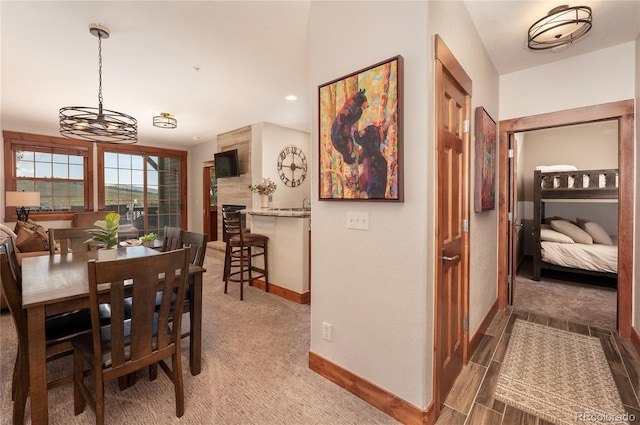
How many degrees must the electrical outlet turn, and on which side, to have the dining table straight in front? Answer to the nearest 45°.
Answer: approximately 45° to its right

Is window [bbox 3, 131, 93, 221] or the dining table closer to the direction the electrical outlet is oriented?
the dining table

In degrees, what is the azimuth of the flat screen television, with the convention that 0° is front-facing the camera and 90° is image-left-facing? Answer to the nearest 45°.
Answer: approximately 45°

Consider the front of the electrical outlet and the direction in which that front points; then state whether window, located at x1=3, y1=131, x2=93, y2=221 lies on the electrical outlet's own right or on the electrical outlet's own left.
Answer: on the electrical outlet's own right

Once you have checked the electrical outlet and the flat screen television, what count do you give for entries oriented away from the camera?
0

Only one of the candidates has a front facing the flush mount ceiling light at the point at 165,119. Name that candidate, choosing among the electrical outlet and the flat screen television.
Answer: the flat screen television

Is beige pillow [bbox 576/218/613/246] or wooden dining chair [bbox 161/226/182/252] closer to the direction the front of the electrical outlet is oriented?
the wooden dining chair

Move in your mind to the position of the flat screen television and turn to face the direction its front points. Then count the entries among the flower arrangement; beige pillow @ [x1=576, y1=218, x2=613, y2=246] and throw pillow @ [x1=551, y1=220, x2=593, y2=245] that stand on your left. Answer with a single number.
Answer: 3

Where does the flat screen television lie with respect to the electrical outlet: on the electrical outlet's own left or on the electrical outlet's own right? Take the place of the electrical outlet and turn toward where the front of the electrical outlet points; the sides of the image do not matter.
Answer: on the electrical outlet's own right

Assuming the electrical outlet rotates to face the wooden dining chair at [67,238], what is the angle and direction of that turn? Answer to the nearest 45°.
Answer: approximately 45° to its right

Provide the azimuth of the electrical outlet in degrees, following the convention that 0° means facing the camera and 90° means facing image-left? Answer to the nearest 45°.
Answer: approximately 45°

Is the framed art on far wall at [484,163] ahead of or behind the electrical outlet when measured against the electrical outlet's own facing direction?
behind
